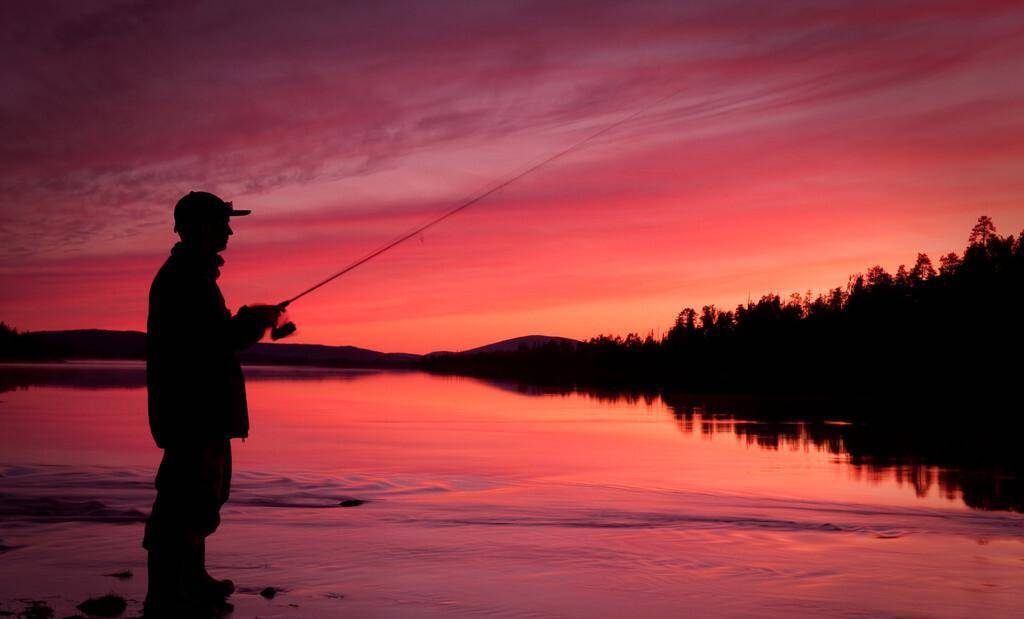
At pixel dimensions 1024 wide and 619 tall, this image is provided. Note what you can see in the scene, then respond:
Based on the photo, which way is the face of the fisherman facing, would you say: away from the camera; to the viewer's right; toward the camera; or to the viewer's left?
to the viewer's right

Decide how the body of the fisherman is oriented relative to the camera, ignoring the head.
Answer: to the viewer's right
